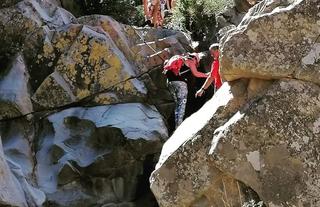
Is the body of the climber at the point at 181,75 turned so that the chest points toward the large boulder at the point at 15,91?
no

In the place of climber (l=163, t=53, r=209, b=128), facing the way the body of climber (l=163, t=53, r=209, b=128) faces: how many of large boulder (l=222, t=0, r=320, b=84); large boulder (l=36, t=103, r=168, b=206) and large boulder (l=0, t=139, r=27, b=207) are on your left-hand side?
0

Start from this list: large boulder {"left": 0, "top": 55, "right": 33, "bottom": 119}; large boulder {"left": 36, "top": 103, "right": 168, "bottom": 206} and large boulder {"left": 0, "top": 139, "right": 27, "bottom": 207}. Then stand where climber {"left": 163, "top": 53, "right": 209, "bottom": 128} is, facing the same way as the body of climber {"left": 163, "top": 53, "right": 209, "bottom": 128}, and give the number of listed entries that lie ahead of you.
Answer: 0

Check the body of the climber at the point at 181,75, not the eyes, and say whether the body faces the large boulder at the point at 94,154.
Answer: no

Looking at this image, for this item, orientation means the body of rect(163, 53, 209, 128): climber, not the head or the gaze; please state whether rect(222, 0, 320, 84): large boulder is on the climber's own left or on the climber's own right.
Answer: on the climber's own right

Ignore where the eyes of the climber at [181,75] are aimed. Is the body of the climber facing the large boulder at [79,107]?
no

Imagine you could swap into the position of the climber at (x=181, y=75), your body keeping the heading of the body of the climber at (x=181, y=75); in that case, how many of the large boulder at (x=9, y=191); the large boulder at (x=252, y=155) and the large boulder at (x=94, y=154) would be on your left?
0

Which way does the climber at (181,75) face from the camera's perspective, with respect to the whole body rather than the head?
to the viewer's right

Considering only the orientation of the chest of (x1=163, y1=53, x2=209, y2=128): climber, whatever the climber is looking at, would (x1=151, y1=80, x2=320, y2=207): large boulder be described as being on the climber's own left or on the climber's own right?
on the climber's own right

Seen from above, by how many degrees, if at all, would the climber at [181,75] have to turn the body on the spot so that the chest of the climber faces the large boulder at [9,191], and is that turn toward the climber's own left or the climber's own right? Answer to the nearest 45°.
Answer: approximately 135° to the climber's own right

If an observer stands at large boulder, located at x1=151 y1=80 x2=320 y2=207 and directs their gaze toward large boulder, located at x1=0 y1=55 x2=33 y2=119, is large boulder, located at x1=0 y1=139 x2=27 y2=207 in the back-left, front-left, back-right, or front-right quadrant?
front-left
